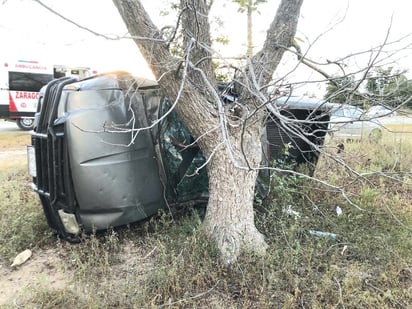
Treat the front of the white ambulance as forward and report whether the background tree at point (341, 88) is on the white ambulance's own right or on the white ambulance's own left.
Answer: on the white ambulance's own right

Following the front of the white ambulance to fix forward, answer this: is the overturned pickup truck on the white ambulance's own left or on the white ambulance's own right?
on the white ambulance's own right

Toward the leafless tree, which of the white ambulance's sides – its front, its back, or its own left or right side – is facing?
right

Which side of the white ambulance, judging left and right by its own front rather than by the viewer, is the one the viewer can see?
right
